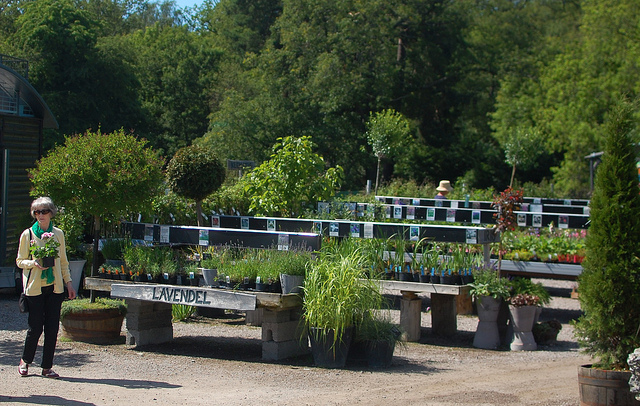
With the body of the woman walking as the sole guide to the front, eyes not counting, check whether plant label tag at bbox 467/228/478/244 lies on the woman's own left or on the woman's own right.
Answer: on the woman's own left

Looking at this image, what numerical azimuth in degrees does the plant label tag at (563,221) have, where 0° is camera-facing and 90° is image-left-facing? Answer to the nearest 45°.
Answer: approximately 0°

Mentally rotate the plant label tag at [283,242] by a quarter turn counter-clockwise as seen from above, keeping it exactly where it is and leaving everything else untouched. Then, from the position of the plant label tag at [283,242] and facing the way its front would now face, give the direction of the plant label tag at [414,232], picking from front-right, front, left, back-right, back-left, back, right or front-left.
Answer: front-left

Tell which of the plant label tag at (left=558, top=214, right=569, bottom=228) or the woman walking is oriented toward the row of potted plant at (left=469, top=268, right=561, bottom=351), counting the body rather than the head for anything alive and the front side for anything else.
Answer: the plant label tag

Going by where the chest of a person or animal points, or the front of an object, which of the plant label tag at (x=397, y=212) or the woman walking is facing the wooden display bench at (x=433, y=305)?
the plant label tag

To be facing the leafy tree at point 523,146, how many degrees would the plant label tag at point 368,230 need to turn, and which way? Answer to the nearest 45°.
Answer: approximately 180°

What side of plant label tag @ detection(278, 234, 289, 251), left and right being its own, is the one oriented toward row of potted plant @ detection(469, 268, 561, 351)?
left
